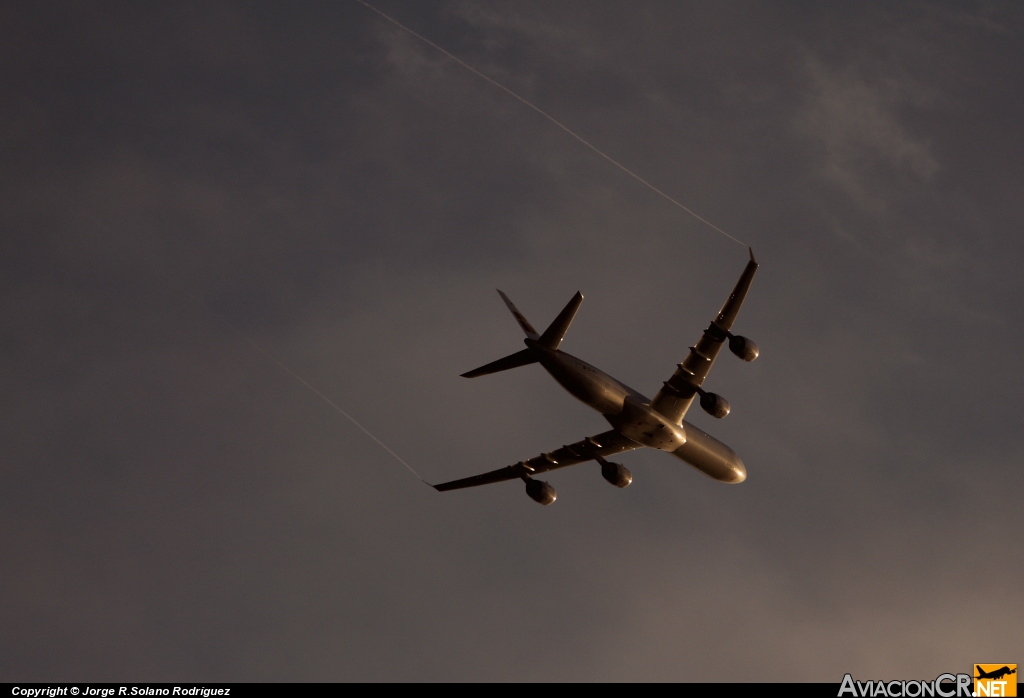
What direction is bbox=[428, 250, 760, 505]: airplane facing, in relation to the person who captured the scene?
facing away from the viewer and to the right of the viewer
